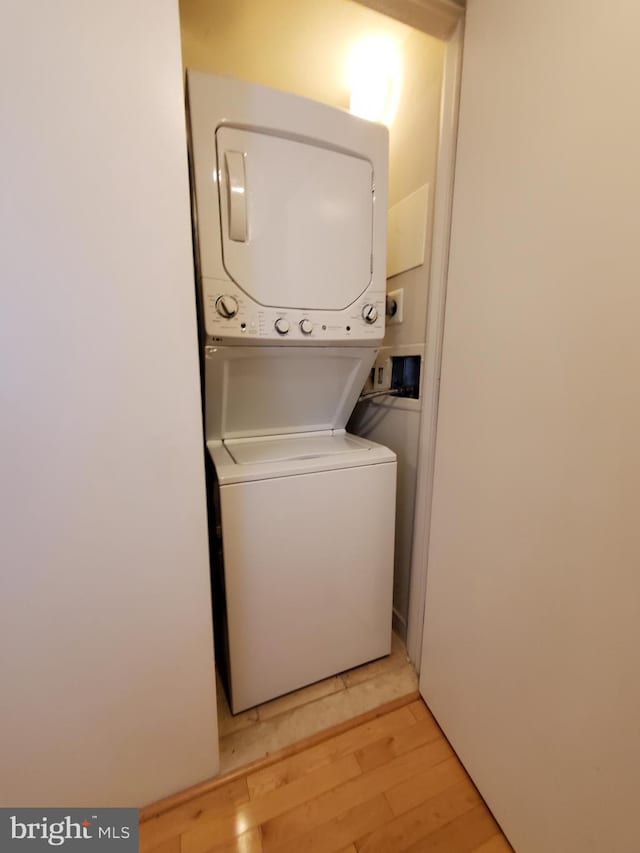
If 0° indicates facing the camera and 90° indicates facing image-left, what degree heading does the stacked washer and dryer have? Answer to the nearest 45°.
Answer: approximately 315°

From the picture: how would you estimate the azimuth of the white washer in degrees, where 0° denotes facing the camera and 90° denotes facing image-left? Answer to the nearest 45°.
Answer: approximately 315°
